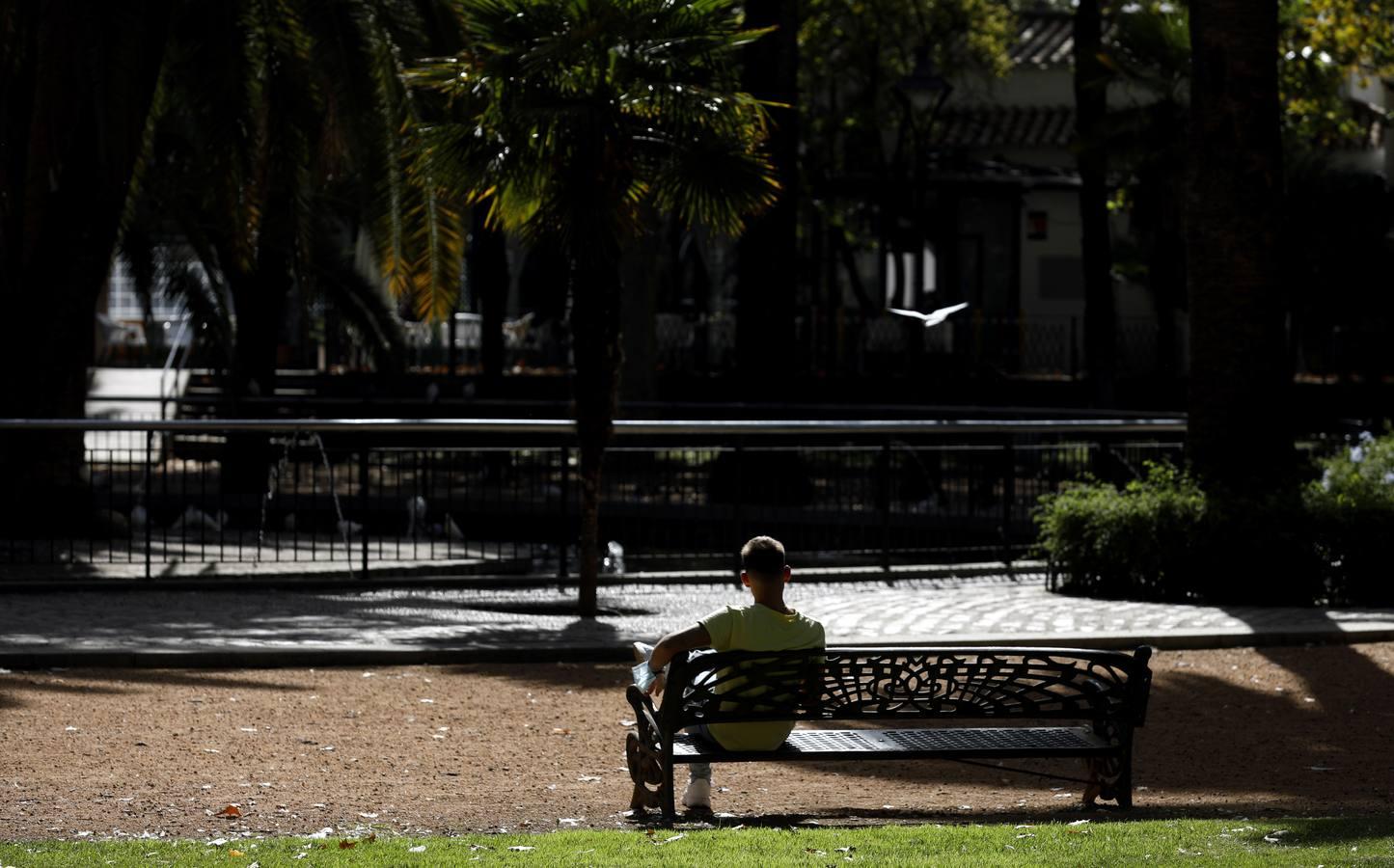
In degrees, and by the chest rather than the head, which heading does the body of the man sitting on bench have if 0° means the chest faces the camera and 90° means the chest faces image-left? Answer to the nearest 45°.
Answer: approximately 180°

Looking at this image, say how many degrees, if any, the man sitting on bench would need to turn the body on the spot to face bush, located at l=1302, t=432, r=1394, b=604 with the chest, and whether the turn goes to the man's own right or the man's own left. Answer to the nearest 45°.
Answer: approximately 45° to the man's own right

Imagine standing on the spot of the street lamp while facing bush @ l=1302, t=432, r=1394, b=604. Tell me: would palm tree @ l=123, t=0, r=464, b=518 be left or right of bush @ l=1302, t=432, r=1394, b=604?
right

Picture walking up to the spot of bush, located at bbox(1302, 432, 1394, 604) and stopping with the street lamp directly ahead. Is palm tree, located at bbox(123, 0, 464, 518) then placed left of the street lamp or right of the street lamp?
left

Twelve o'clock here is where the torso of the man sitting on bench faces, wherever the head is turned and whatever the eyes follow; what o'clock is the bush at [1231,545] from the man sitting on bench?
The bush is roughly at 1 o'clock from the man sitting on bench.

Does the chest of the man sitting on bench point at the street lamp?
yes

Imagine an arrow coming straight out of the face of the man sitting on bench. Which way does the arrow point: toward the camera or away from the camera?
away from the camera
